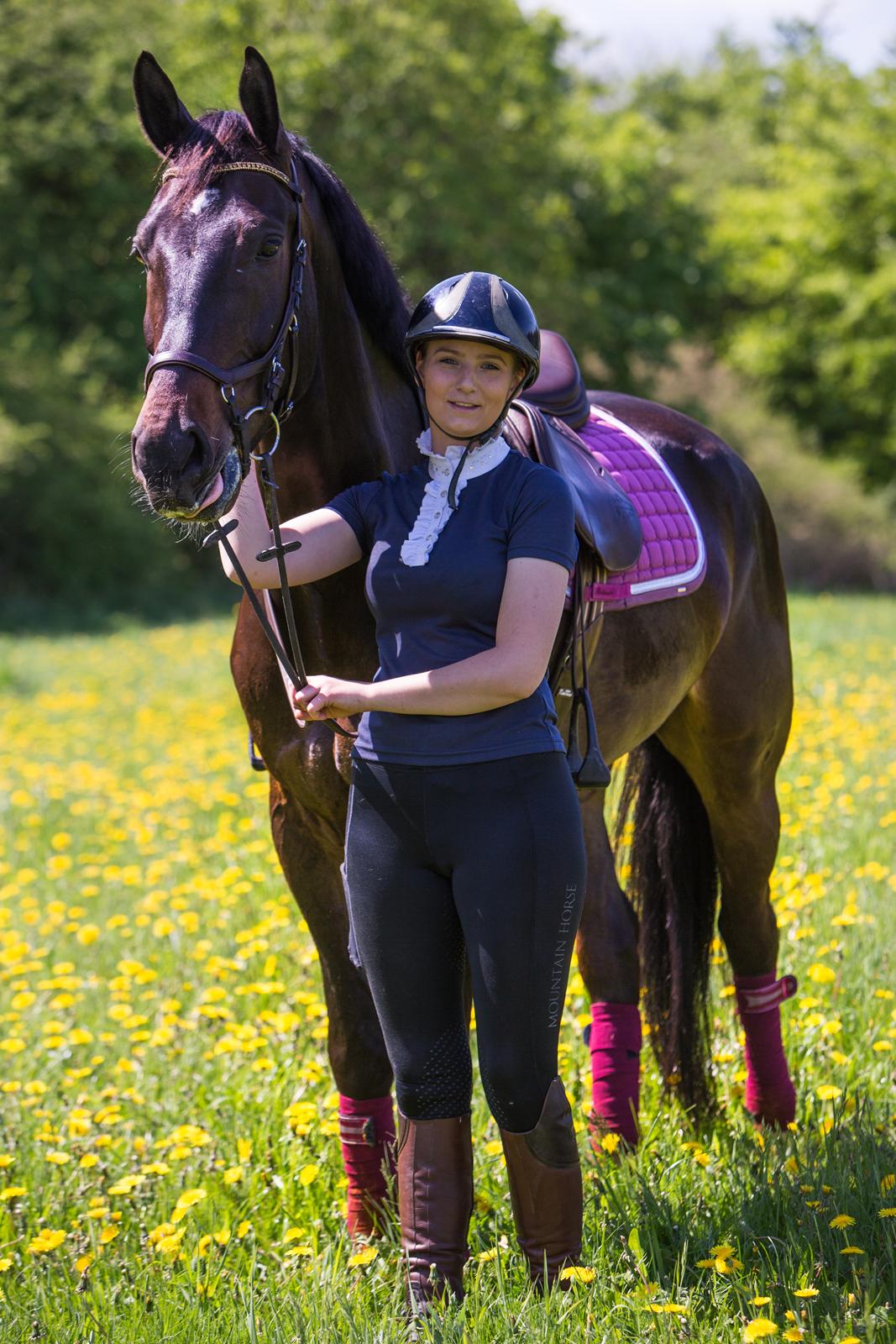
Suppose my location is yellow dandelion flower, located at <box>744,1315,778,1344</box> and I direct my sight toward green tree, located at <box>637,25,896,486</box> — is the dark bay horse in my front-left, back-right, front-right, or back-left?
front-left

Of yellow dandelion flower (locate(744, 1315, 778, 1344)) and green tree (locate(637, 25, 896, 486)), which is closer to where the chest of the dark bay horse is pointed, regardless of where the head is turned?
the yellow dandelion flower

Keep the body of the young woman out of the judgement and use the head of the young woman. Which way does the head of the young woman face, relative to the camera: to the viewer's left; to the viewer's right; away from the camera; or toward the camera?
toward the camera

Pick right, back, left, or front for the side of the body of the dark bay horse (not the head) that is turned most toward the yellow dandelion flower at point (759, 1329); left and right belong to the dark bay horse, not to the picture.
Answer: left

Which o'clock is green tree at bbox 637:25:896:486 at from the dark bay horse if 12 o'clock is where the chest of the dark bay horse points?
The green tree is roughly at 5 o'clock from the dark bay horse.
